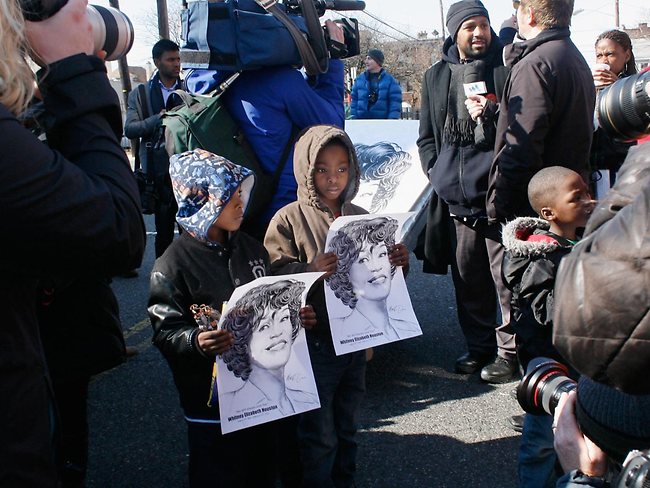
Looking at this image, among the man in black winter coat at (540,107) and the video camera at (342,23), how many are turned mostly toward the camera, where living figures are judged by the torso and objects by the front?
0

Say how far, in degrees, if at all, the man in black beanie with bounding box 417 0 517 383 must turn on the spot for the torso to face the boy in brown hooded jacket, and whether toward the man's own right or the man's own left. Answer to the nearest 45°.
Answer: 0° — they already face them

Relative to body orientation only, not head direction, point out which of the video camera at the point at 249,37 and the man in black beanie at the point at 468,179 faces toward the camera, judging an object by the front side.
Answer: the man in black beanie

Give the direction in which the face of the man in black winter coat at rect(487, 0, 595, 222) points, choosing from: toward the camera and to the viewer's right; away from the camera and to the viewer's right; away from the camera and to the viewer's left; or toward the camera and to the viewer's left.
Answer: away from the camera and to the viewer's left

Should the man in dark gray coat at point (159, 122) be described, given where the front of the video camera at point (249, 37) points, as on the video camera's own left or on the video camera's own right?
on the video camera's own left

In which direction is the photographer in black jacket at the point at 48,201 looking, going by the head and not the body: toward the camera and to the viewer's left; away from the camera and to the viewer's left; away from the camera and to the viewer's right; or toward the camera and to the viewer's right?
away from the camera and to the viewer's right

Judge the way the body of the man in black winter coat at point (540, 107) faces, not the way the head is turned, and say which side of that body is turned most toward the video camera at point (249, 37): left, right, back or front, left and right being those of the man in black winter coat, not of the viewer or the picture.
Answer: left

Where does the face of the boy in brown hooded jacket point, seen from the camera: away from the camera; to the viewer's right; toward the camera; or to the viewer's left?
toward the camera

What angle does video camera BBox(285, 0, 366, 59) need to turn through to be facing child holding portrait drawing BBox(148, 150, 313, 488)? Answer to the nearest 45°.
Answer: approximately 135° to its right

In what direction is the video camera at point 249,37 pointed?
to the viewer's right

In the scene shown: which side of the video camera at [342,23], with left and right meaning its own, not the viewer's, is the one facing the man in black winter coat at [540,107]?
front

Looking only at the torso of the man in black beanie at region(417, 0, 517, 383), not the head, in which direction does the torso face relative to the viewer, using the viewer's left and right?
facing the viewer

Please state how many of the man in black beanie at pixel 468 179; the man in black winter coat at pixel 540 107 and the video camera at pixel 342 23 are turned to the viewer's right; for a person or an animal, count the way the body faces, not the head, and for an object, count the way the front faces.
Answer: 1

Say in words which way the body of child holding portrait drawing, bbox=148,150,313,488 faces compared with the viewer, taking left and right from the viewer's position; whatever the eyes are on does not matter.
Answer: facing the viewer and to the right of the viewer
